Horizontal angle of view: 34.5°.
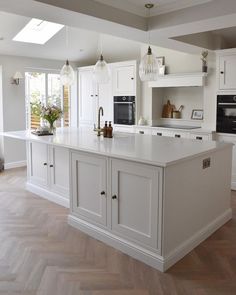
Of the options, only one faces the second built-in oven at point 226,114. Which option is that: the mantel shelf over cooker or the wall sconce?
the wall sconce

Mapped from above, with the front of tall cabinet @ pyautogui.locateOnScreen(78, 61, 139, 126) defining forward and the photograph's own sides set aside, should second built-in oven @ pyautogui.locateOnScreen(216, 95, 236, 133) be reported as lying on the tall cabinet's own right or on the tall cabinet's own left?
on the tall cabinet's own left

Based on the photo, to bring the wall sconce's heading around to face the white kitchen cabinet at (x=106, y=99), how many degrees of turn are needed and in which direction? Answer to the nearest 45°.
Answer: approximately 45° to its left

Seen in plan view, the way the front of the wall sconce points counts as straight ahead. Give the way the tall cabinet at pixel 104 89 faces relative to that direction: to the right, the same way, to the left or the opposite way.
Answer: to the right

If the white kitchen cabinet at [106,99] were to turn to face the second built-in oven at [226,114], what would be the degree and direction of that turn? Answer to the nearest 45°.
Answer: approximately 90° to its left

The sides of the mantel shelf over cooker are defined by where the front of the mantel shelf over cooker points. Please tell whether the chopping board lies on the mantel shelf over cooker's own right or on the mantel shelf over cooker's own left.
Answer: on the mantel shelf over cooker's own right

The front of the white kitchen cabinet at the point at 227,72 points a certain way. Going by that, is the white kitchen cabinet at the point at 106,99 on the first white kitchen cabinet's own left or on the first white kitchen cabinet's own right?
on the first white kitchen cabinet's own right

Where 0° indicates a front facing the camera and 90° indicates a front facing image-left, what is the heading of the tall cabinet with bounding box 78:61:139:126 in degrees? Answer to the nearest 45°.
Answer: approximately 45°

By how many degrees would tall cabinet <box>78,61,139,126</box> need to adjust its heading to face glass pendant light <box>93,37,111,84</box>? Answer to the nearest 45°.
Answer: approximately 45° to its left
